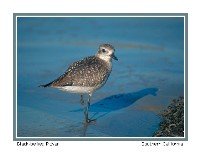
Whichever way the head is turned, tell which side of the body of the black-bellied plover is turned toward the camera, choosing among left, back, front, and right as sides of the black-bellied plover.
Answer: right
